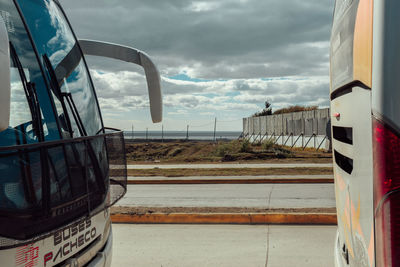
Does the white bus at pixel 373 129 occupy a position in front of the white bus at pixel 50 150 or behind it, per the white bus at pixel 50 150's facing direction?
in front

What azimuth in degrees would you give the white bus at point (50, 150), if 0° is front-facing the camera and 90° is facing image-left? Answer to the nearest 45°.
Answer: approximately 315°

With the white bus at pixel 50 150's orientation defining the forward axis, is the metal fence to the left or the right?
on its left

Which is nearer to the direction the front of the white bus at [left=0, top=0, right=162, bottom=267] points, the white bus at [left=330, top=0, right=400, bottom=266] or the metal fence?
the white bus
